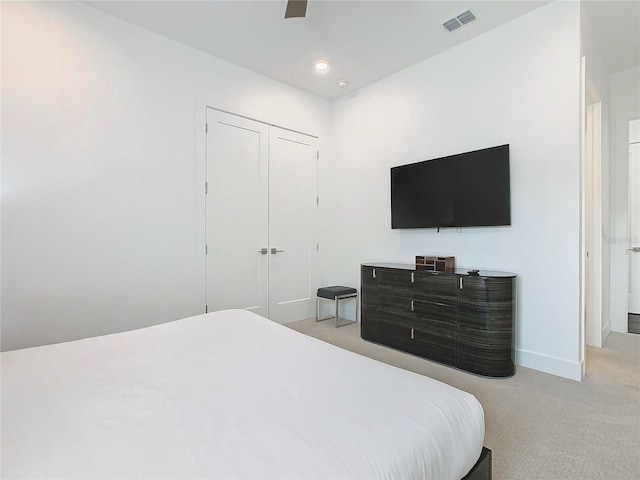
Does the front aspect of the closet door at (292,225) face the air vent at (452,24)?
yes

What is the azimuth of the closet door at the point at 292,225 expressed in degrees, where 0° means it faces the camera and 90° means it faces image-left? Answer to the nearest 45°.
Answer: approximately 315°

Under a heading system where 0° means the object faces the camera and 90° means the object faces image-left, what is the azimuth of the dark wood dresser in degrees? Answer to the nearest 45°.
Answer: approximately 45°

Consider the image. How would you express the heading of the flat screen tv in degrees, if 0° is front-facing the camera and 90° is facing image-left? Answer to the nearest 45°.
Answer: approximately 45°

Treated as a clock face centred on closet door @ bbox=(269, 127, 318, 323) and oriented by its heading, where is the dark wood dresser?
The dark wood dresser is roughly at 12 o'clock from the closet door.

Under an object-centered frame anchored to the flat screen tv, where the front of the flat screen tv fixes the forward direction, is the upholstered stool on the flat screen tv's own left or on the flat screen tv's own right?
on the flat screen tv's own right

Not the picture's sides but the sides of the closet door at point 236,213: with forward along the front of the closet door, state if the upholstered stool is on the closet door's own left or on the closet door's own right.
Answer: on the closet door's own left
